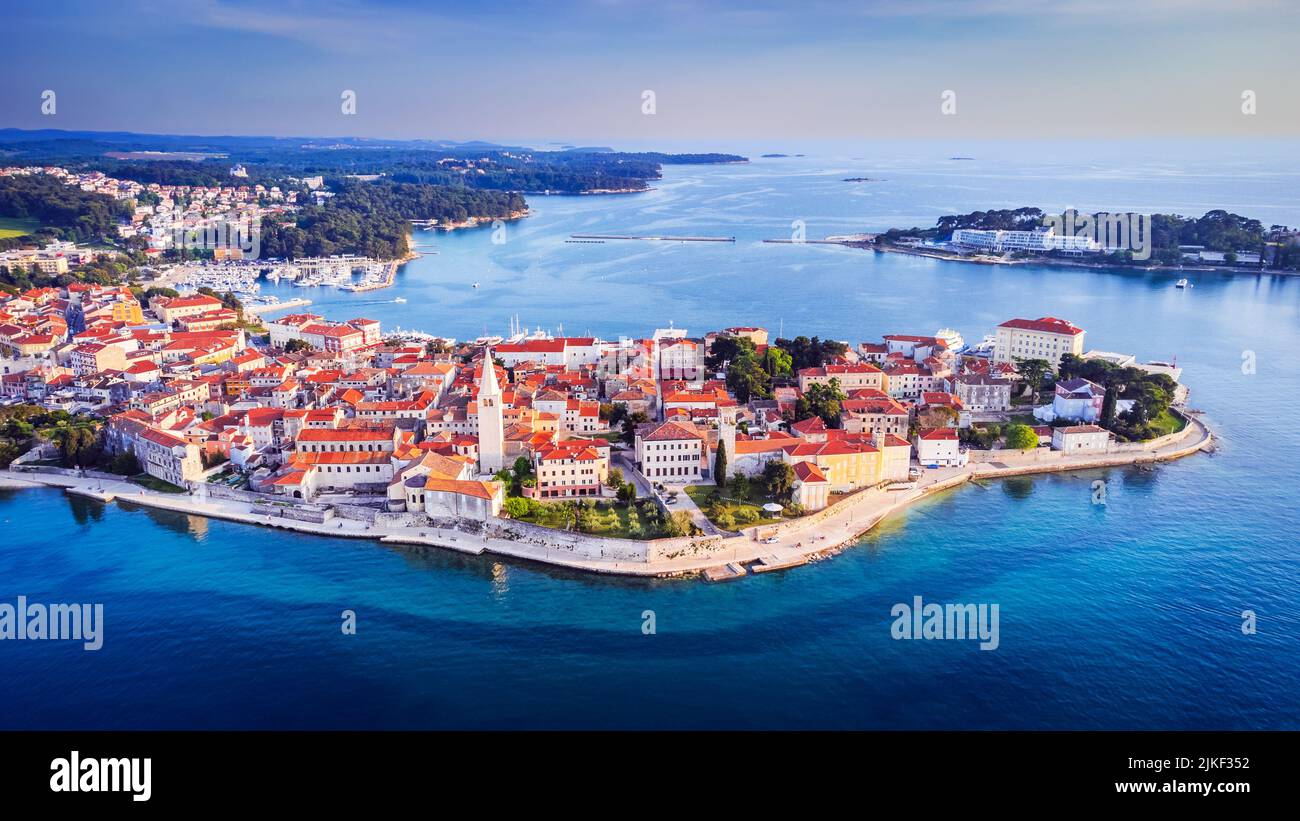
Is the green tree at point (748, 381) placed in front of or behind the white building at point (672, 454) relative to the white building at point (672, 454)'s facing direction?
behind

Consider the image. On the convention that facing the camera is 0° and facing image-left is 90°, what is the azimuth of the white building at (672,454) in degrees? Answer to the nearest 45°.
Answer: approximately 0°

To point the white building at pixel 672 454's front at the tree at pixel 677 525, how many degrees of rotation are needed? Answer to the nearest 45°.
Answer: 0° — it already faces it

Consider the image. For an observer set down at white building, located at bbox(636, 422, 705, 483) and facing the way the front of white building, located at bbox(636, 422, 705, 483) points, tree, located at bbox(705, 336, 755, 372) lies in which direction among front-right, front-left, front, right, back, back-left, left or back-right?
back

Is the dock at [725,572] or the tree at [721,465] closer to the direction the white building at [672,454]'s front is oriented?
the dock

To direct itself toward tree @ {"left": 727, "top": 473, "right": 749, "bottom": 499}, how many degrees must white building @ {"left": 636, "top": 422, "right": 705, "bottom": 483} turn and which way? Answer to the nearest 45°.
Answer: approximately 45° to its left

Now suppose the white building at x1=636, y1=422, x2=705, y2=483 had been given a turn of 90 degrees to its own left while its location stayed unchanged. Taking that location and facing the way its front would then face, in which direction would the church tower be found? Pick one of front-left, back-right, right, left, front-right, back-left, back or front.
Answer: back
